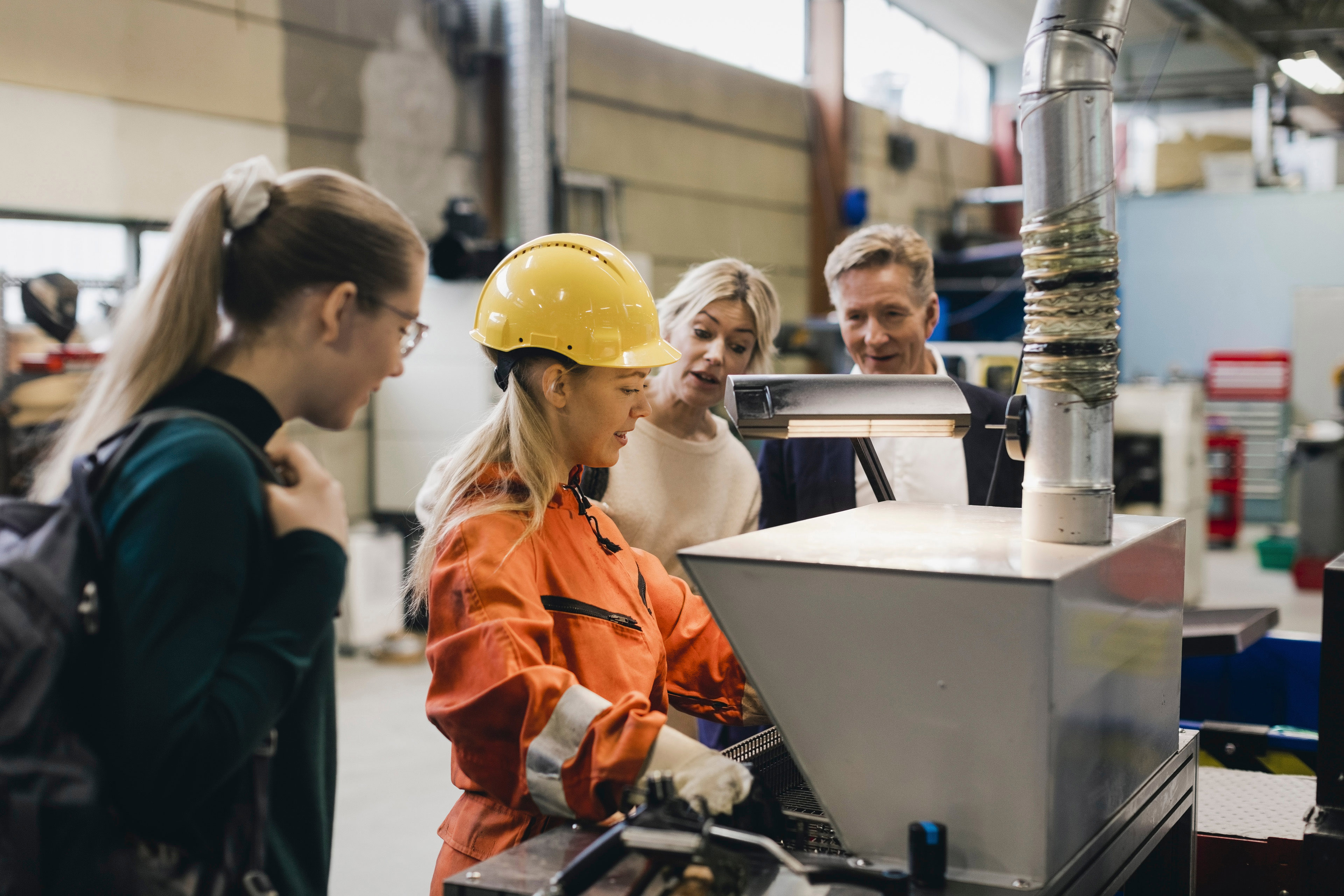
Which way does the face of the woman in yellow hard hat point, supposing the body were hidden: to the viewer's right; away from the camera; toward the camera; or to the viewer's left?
to the viewer's right

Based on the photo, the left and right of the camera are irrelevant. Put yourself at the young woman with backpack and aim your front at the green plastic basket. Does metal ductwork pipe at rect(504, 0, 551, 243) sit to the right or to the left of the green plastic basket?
left

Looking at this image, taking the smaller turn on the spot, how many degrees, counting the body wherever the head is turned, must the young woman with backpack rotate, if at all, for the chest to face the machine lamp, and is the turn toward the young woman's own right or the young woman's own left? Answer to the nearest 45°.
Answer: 0° — they already face it

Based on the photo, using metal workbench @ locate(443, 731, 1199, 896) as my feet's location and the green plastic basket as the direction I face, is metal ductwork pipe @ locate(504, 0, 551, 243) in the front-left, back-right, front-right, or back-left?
front-left

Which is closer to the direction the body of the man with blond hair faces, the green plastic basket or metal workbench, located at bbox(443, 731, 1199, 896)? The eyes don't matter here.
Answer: the metal workbench

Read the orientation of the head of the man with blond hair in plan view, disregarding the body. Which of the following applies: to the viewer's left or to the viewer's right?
to the viewer's left

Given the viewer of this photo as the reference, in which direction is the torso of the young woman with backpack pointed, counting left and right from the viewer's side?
facing to the right of the viewer

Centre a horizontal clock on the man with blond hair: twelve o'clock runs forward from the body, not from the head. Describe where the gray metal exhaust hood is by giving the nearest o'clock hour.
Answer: The gray metal exhaust hood is roughly at 12 o'clock from the man with blond hair.

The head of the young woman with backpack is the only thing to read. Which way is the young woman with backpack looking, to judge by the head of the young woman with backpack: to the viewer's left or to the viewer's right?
to the viewer's right

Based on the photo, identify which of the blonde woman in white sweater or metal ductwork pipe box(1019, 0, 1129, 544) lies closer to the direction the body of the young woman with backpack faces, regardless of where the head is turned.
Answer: the metal ductwork pipe

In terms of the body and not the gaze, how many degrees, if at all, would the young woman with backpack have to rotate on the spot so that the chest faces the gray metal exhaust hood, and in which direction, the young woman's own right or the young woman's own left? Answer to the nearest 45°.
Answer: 0° — they already face it

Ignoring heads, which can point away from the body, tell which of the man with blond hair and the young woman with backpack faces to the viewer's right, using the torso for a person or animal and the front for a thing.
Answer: the young woman with backpack

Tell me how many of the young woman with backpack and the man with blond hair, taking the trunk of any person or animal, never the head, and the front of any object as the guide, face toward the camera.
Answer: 1

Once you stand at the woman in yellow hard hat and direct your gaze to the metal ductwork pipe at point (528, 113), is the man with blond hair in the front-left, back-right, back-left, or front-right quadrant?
front-right

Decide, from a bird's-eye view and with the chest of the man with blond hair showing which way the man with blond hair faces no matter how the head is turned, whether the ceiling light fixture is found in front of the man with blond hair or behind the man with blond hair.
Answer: behind

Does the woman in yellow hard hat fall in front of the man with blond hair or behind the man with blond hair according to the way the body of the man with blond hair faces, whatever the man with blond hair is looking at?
in front

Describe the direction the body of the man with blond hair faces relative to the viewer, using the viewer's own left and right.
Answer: facing the viewer

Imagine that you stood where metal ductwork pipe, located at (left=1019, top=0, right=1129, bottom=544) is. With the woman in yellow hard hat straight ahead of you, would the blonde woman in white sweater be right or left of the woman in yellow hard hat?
right
